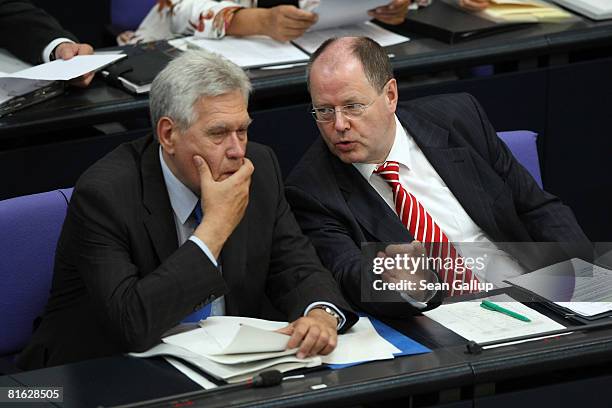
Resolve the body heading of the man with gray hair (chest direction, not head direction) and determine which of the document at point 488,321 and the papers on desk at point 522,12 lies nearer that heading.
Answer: the document

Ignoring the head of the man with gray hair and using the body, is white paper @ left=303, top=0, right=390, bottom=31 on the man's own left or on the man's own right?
on the man's own left

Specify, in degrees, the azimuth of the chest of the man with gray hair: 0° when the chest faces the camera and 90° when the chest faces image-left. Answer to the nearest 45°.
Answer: approximately 315°

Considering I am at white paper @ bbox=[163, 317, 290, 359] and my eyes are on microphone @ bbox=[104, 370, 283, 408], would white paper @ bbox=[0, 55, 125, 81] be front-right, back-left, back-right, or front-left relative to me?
back-right

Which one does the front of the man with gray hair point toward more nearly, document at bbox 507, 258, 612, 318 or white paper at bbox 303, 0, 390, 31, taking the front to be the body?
the document

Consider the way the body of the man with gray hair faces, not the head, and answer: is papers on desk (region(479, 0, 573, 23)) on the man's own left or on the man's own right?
on the man's own left

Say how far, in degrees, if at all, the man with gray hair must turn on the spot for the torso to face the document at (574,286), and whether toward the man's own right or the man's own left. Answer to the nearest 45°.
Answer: approximately 45° to the man's own left

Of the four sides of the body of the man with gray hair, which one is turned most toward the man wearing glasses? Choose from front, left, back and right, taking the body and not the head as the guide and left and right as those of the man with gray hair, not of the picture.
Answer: left

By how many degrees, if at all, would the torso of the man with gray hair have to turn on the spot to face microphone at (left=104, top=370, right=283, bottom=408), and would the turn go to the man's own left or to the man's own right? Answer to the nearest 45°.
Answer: approximately 45° to the man's own right

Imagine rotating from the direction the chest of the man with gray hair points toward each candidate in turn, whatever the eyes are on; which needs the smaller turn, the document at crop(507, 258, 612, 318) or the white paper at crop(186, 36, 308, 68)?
the document

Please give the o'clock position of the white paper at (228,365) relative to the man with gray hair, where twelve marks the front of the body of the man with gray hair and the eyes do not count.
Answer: The white paper is roughly at 1 o'clock from the man with gray hair.

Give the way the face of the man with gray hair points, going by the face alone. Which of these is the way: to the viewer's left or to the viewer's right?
to the viewer's right
